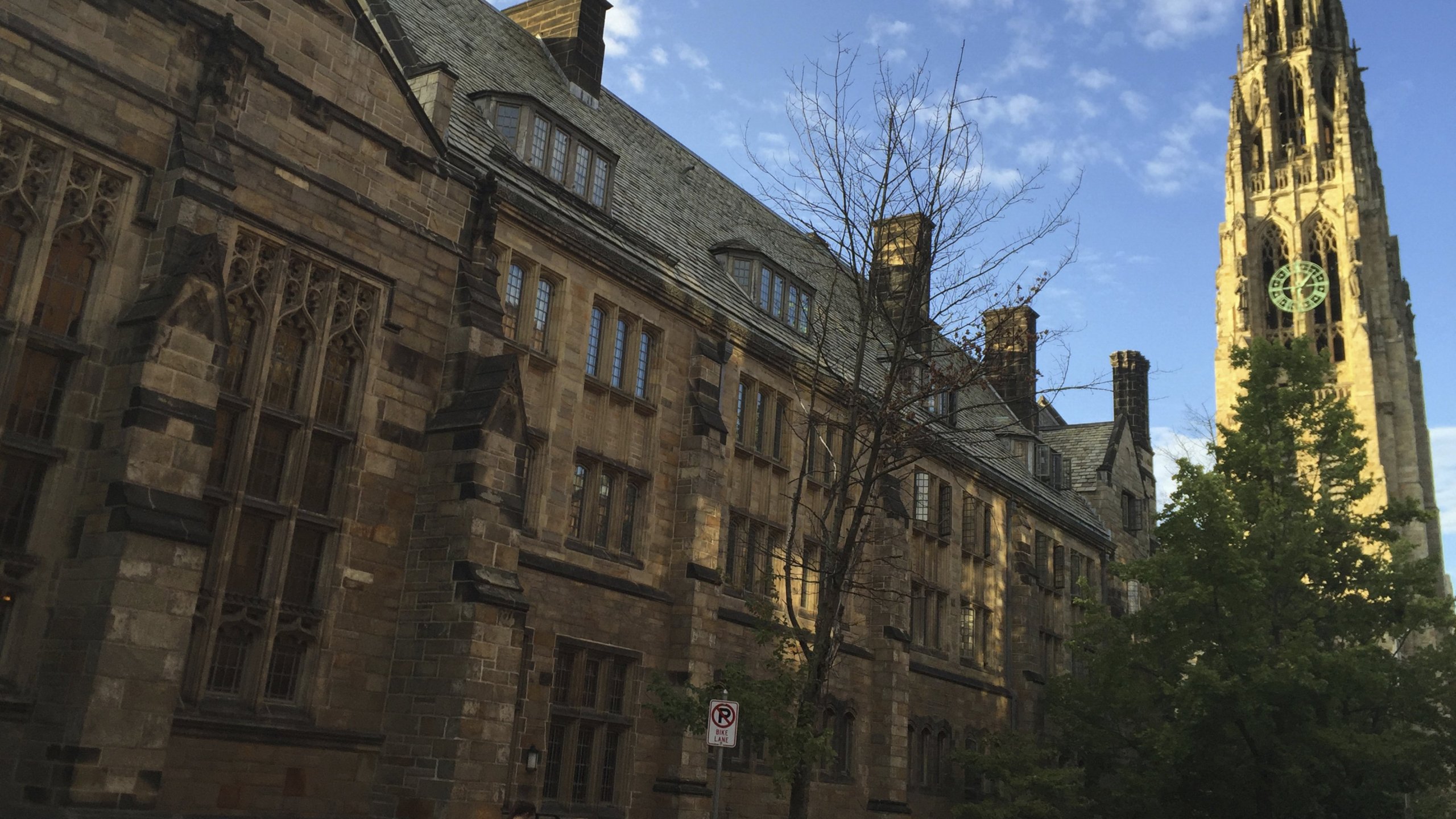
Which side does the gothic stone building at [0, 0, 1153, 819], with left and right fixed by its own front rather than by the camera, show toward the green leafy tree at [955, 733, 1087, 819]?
left

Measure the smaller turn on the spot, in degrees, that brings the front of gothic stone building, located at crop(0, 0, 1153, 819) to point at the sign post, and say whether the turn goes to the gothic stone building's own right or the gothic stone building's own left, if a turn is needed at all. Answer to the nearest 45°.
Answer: approximately 45° to the gothic stone building's own left

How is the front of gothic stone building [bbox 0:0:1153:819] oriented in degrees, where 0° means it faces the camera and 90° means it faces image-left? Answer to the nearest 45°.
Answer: approximately 315°

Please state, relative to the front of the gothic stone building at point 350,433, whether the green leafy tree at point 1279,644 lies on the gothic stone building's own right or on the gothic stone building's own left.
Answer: on the gothic stone building's own left
